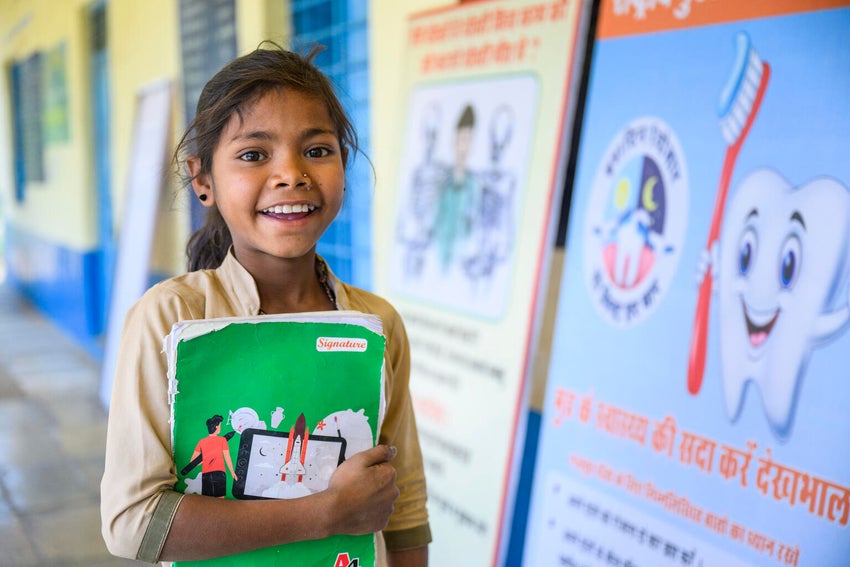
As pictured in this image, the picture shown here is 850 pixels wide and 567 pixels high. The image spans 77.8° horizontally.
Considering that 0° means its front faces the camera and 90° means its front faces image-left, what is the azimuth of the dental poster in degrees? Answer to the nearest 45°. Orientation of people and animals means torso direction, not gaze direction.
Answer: approximately 45°

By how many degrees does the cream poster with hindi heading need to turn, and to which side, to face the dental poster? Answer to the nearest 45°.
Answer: approximately 90° to its left

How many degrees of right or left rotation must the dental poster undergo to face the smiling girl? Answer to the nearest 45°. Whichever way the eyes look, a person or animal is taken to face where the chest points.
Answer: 0° — it already faces them

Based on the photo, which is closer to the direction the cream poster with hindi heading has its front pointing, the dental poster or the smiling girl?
the smiling girl

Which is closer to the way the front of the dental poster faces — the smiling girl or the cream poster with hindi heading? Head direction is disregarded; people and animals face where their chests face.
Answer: the smiling girl

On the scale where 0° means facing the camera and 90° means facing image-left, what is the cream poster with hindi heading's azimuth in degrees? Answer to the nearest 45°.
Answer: approximately 45°
